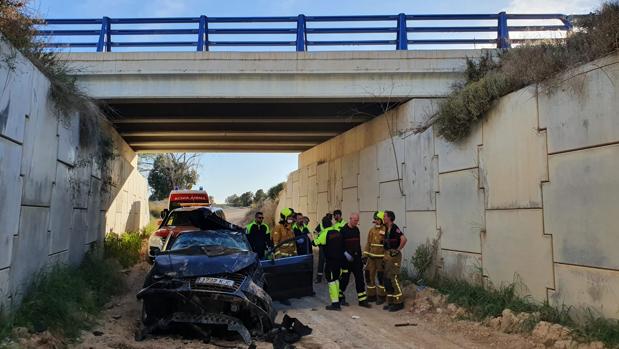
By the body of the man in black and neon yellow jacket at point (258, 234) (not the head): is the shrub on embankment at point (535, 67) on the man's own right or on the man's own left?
on the man's own left

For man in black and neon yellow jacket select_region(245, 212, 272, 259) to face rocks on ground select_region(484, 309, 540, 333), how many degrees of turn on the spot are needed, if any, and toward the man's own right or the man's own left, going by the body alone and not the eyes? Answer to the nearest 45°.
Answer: approximately 45° to the man's own left

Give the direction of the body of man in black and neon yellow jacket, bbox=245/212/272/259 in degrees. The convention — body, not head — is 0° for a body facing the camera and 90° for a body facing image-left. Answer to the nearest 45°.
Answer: approximately 0°

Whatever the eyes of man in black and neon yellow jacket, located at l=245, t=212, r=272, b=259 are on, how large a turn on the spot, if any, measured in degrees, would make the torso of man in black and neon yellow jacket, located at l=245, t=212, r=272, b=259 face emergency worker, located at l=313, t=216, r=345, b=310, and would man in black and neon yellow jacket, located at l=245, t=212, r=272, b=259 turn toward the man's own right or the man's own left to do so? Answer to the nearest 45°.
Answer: approximately 45° to the man's own left

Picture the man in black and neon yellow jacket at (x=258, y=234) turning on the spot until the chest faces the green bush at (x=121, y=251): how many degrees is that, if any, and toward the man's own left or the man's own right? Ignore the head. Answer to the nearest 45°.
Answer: approximately 135° to the man's own right
